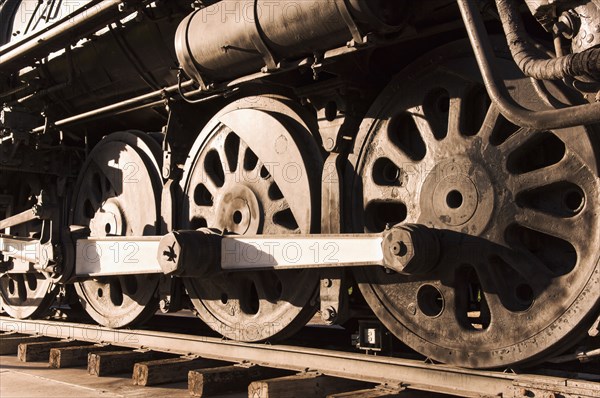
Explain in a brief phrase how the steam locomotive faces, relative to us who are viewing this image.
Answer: facing away from the viewer and to the left of the viewer
